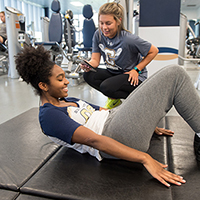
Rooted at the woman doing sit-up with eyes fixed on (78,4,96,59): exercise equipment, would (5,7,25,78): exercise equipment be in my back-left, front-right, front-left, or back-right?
front-left

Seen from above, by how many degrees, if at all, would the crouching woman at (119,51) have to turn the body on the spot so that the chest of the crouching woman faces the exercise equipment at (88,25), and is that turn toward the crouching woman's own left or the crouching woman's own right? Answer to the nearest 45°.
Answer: approximately 135° to the crouching woman's own right

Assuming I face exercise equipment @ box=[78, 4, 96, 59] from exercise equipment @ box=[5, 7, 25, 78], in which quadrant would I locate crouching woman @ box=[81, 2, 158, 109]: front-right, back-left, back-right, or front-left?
front-right

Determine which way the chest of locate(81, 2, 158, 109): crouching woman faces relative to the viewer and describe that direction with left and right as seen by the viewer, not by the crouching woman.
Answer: facing the viewer and to the left of the viewer

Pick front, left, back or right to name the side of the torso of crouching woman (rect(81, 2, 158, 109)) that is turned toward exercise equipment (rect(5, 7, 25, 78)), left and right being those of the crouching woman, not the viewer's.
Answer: right

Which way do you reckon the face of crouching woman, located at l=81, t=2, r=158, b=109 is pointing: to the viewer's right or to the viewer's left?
to the viewer's left
